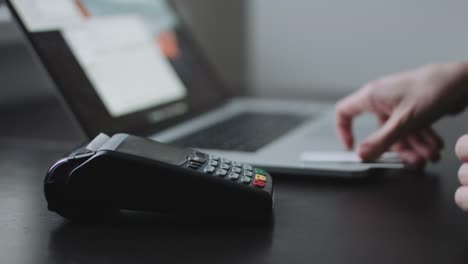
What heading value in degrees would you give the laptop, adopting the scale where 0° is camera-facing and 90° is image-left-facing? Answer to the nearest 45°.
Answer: approximately 315°
